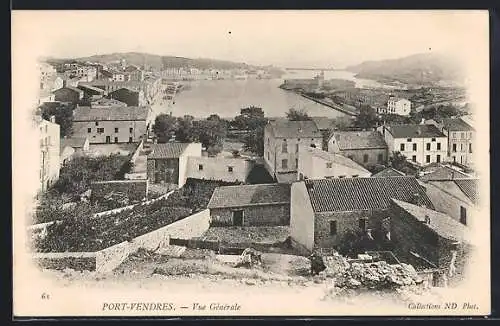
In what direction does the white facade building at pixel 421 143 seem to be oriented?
toward the camera
